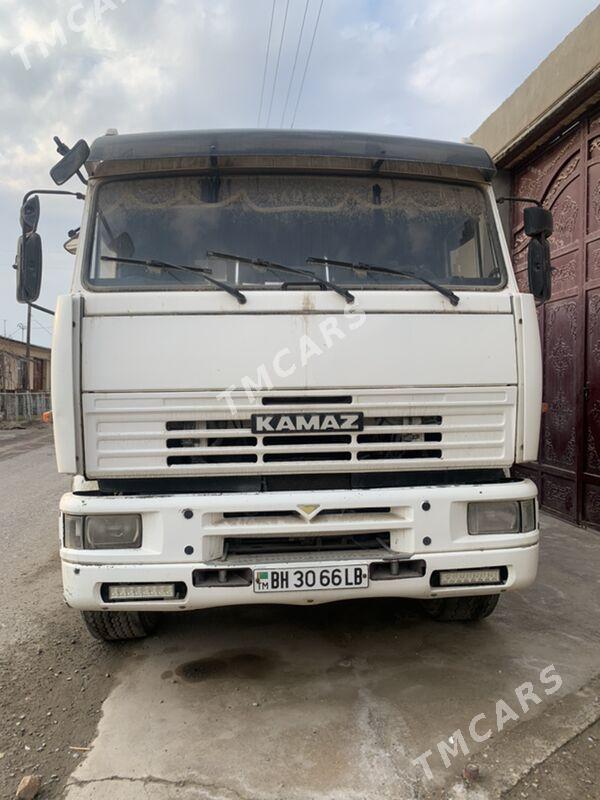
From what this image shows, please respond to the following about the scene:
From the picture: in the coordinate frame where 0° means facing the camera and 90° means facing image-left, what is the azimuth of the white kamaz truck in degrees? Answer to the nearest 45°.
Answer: approximately 0°

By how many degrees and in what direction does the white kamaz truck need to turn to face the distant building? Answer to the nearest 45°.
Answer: approximately 135° to its right
